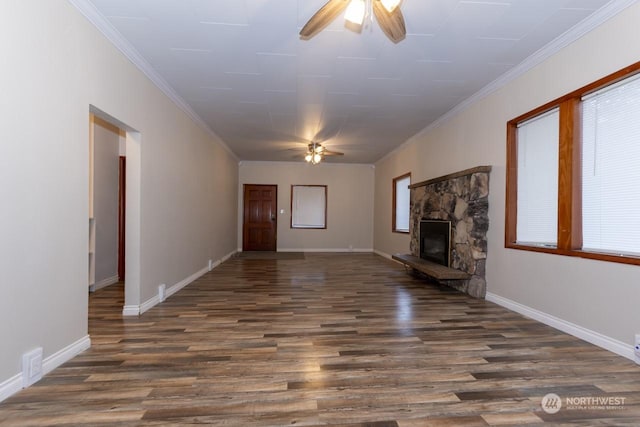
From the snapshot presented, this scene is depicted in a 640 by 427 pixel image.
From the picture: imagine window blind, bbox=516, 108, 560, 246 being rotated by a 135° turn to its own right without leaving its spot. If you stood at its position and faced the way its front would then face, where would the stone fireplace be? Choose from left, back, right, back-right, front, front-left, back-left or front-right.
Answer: front-left

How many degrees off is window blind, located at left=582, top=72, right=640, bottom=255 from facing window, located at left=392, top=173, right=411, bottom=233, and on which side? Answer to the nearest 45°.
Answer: approximately 90° to its right

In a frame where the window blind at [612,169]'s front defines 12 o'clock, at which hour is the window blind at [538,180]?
the window blind at [538,180] is roughly at 3 o'clock from the window blind at [612,169].

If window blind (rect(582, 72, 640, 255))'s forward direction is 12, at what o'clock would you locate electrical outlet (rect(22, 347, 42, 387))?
The electrical outlet is roughly at 12 o'clock from the window blind.

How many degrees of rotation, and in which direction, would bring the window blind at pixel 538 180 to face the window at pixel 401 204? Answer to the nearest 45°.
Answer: approximately 90° to its right

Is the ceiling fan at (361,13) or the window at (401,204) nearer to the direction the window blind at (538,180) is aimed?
the ceiling fan

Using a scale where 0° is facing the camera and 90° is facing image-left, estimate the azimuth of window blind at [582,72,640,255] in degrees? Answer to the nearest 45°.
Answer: approximately 45°

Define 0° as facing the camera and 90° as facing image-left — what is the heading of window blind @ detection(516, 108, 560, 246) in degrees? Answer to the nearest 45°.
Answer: approximately 45°

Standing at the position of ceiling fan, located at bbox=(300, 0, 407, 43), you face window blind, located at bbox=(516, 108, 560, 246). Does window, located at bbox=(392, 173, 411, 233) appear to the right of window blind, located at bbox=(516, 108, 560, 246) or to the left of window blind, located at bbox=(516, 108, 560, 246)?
left

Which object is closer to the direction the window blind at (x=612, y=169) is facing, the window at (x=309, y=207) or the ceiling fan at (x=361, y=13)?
the ceiling fan

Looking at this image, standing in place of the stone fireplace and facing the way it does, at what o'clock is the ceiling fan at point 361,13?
The ceiling fan is roughly at 11 o'clock from the stone fireplace.

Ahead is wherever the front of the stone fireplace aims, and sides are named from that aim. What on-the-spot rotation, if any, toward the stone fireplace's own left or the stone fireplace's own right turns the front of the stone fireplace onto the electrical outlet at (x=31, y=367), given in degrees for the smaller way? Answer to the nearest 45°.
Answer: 0° — it already faces it
